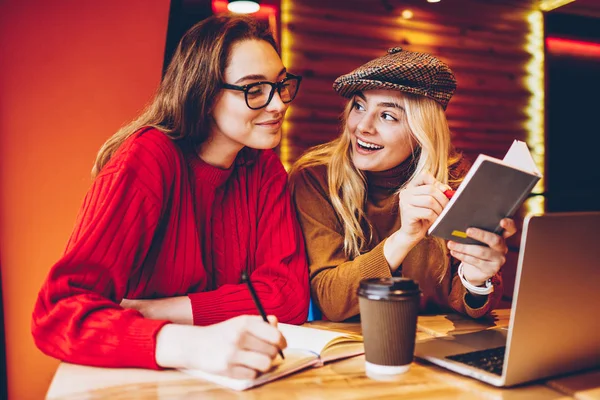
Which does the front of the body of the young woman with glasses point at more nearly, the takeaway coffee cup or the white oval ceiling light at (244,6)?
the takeaway coffee cup

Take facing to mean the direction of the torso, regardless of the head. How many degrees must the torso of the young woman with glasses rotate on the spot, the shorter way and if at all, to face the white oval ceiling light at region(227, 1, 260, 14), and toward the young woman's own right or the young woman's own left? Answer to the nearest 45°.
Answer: approximately 135° to the young woman's own left

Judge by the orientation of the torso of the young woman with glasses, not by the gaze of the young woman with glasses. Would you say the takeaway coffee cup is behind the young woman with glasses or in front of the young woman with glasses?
in front

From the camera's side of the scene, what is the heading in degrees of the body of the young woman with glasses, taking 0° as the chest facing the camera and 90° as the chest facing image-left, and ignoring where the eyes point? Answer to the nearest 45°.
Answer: approximately 315°

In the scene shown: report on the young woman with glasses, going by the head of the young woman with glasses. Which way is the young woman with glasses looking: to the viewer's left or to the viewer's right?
to the viewer's right

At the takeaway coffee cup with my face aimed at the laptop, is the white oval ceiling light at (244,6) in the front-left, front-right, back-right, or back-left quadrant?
back-left

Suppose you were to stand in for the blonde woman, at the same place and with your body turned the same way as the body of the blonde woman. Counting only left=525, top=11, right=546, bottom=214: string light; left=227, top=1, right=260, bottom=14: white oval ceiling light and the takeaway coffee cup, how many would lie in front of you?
1

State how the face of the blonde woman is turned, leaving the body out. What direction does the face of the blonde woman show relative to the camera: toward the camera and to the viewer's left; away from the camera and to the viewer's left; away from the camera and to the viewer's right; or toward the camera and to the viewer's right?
toward the camera and to the viewer's left

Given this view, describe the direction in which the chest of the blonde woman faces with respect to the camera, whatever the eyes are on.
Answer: toward the camera

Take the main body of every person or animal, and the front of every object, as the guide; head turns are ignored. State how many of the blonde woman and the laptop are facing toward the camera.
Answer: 1

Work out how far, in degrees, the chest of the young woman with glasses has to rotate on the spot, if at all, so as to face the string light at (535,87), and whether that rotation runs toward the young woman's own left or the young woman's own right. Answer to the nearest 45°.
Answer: approximately 90° to the young woman's own left

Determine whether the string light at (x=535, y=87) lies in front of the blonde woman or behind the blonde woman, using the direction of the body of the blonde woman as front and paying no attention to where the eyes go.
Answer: behind
